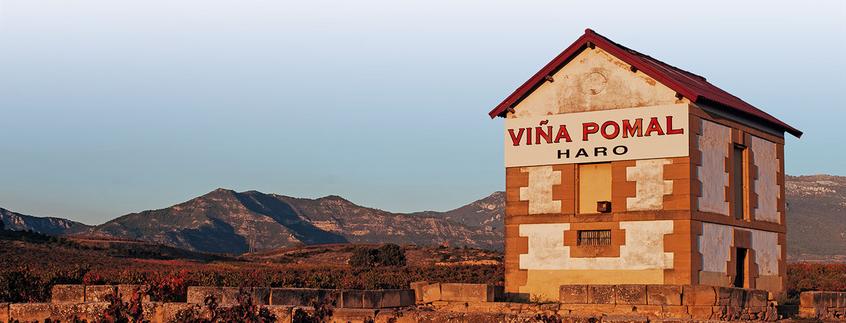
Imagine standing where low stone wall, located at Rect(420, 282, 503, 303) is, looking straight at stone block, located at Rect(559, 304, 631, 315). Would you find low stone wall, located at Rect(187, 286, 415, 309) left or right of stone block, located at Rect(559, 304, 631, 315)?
right

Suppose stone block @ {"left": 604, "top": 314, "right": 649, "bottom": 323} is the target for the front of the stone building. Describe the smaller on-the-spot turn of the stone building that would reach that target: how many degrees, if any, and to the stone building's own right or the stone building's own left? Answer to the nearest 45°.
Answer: approximately 45° to the stone building's own left

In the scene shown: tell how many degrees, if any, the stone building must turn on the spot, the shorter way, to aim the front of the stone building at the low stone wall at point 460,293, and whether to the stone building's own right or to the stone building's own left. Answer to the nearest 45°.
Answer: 0° — it already faces it

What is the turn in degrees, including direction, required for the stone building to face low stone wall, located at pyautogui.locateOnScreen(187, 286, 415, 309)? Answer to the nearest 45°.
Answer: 0° — it already faces it

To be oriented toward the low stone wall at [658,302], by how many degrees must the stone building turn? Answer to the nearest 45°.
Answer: approximately 45° to its left

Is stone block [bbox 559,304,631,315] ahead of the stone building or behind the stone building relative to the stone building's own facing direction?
ahead

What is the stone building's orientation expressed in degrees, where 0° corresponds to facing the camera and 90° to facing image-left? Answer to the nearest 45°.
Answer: approximately 45°

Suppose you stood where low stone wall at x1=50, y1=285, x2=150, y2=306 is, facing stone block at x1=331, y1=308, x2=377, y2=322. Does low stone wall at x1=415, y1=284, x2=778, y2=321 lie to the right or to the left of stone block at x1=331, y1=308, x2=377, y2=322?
left

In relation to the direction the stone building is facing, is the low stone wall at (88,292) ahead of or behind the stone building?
ahead

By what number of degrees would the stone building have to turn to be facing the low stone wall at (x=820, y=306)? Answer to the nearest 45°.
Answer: approximately 135° to its left
